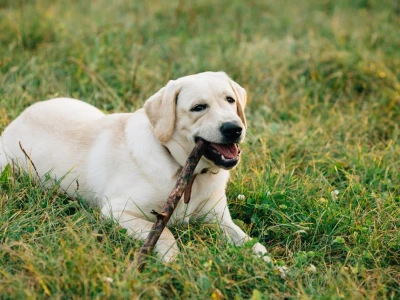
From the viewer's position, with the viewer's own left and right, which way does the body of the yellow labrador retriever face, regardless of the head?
facing the viewer and to the right of the viewer

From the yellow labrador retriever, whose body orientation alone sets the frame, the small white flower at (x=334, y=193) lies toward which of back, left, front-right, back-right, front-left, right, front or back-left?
front-left
